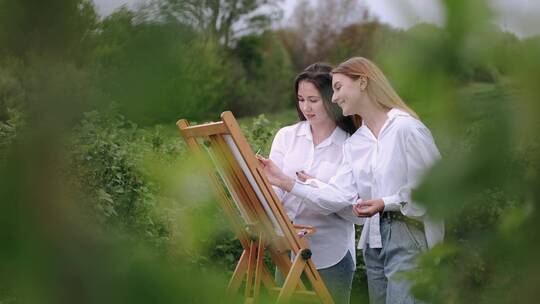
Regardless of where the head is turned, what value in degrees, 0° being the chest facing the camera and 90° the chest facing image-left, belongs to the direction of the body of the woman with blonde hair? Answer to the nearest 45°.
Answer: approximately 45°

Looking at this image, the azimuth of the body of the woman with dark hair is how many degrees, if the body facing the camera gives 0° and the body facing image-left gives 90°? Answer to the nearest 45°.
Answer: approximately 45°

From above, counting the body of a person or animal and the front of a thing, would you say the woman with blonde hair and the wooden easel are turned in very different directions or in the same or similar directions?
very different directions

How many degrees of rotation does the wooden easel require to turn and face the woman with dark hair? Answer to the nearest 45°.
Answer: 0° — it already faces them

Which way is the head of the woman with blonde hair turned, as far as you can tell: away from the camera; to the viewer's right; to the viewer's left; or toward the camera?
to the viewer's left

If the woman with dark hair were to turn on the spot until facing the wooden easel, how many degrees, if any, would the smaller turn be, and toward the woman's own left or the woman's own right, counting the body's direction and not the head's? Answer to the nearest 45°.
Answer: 0° — they already face it
